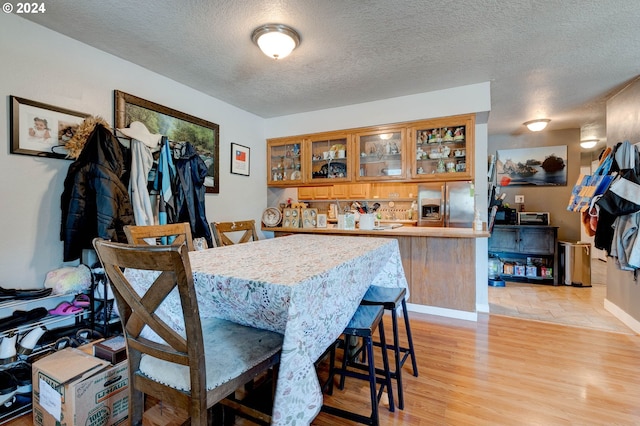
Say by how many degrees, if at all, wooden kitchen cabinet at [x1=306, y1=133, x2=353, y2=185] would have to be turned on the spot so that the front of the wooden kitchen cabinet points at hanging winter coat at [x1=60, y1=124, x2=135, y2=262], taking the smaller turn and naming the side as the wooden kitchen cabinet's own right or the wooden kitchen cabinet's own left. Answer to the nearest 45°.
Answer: approximately 45° to the wooden kitchen cabinet's own right

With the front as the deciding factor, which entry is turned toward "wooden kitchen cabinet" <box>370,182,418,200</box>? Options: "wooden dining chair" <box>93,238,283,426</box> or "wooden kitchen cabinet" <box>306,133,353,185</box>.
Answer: the wooden dining chair

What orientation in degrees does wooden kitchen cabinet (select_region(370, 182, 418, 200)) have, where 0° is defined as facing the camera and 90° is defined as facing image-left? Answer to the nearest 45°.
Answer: approximately 0°

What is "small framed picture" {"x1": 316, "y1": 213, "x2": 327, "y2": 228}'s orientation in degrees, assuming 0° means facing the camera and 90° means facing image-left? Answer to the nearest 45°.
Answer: approximately 0°

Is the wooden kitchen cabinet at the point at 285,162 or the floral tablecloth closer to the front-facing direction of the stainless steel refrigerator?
the floral tablecloth

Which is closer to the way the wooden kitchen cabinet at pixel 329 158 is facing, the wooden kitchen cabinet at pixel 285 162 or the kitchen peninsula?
the kitchen peninsula

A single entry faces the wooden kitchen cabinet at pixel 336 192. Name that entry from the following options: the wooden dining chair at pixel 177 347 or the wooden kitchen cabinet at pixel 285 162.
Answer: the wooden dining chair

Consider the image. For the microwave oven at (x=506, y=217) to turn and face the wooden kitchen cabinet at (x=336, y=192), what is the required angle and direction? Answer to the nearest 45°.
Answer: approximately 45° to its right

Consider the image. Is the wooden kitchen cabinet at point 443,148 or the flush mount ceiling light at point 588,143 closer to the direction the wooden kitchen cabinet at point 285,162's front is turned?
the wooden kitchen cabinet

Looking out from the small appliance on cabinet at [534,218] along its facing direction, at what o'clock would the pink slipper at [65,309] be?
The pink slipper is roughly at 1 o'clock from the small appliance on cabinet.

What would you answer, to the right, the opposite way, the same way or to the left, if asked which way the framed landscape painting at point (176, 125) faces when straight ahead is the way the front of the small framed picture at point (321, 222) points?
to the left

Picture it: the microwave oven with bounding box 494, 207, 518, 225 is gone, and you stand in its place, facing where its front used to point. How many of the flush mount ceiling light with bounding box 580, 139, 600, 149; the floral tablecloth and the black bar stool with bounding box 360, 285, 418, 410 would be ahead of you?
2
